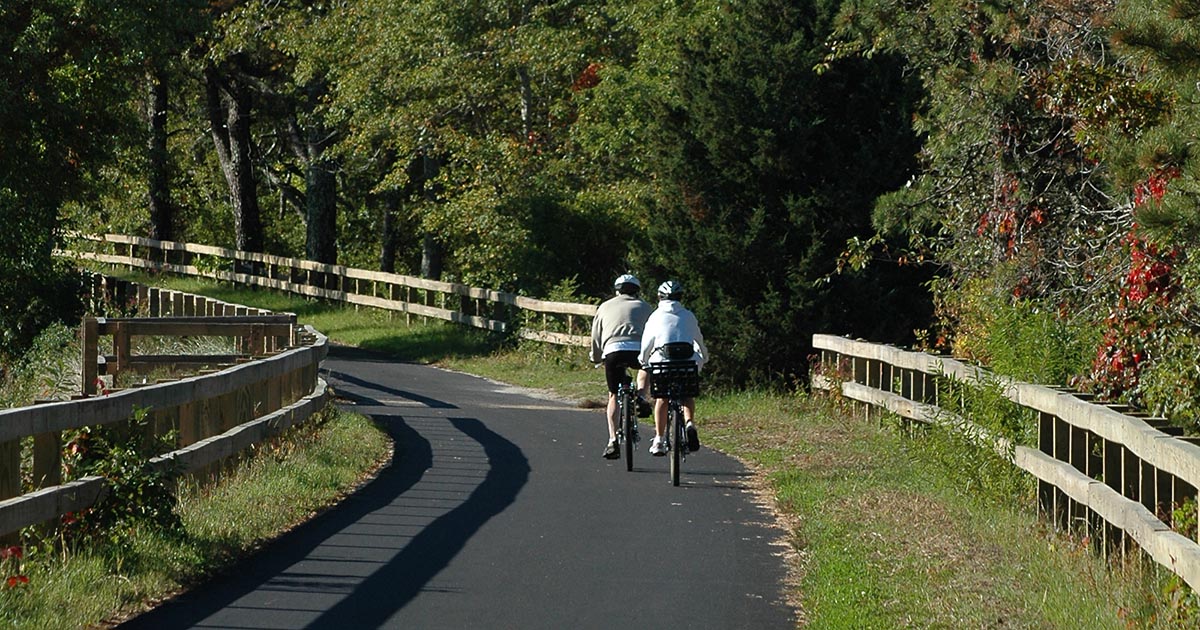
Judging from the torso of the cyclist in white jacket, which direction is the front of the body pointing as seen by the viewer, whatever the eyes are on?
away from the camera

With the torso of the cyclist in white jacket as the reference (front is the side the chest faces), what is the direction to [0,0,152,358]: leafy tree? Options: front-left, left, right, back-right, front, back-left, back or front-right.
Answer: front-left

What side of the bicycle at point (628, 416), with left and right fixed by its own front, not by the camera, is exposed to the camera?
back

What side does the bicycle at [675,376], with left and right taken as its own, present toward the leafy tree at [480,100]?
front

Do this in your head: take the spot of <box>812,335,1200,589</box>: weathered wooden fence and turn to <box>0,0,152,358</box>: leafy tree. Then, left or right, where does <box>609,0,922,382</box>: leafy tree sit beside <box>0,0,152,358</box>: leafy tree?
right

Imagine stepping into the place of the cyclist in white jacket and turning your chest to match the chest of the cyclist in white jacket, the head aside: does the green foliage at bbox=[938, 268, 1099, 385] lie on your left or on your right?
on your right

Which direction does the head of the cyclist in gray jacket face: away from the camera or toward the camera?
away from the camera

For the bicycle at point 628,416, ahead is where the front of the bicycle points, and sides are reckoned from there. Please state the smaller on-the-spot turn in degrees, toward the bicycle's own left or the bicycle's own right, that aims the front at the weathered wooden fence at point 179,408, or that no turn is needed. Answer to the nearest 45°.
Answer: approximately 135° to the bicycle's own left

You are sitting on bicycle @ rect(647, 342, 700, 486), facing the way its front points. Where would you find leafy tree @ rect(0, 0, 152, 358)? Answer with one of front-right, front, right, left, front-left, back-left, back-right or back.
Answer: front-left

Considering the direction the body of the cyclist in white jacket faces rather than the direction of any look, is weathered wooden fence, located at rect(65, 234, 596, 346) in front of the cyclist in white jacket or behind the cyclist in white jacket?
in front

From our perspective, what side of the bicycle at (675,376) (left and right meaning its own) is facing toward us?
back

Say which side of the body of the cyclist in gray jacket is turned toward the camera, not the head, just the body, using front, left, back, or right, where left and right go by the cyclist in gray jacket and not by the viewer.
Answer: back
